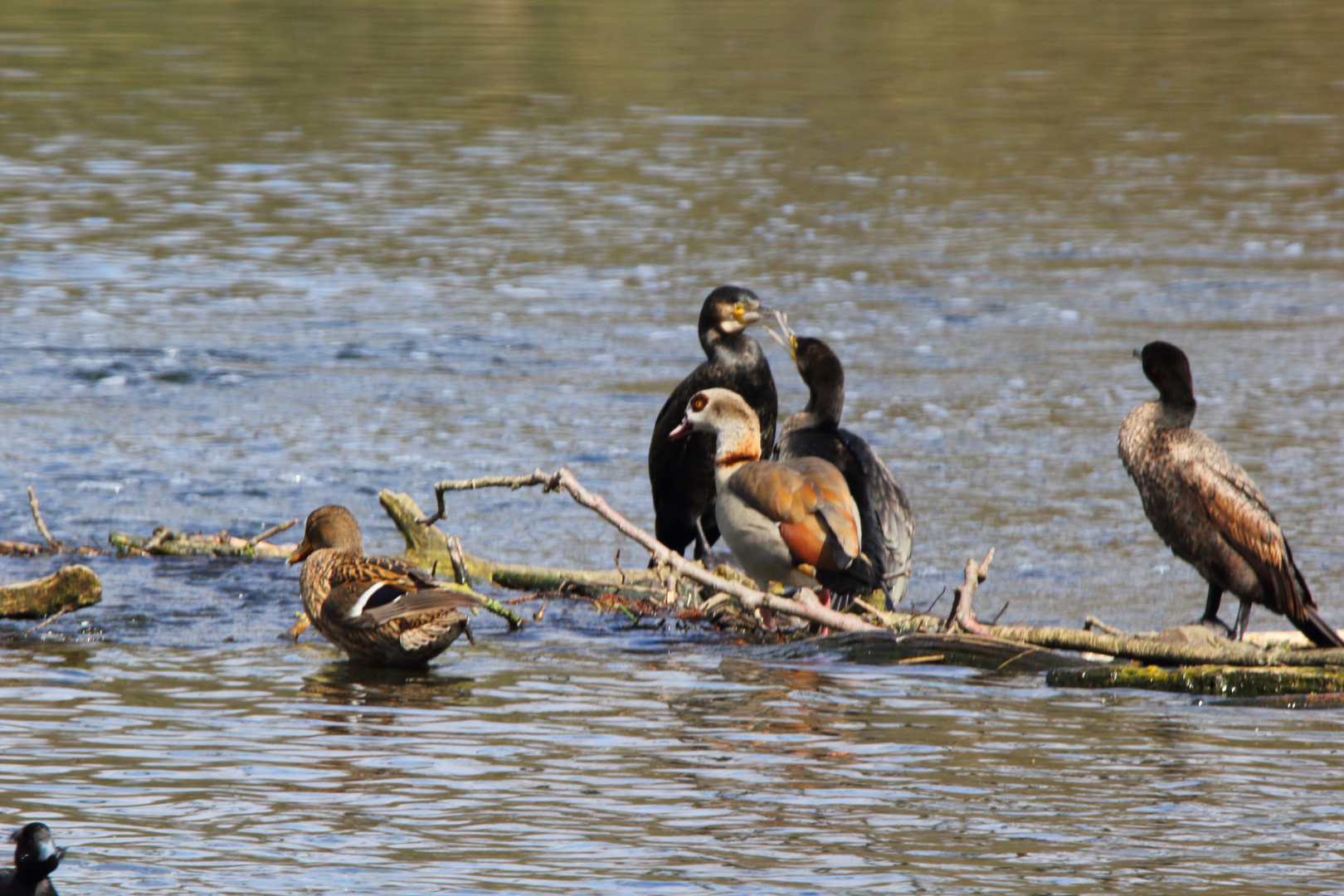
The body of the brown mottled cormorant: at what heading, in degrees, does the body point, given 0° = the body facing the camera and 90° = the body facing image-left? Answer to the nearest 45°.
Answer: approximately 90°

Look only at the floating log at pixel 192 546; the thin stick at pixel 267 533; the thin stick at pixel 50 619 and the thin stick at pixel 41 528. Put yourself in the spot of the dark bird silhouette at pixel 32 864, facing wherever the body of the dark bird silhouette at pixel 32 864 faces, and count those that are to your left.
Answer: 4

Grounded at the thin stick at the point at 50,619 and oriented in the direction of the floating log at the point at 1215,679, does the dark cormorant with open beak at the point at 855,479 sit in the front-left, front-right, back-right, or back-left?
front-left

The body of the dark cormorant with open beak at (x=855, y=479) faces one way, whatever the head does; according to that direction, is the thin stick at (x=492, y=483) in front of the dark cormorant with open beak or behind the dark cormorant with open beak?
in front

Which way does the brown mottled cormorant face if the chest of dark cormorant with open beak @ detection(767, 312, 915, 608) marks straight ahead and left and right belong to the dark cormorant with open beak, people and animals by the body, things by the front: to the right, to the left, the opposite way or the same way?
the same way

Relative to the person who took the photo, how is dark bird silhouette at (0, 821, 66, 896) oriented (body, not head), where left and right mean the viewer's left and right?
facing to the right of the viewer

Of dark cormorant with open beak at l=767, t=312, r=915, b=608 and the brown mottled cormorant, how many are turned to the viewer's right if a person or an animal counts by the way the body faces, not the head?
0

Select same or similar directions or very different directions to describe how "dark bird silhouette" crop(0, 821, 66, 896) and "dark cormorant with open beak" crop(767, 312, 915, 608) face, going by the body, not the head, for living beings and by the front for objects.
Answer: very different directions

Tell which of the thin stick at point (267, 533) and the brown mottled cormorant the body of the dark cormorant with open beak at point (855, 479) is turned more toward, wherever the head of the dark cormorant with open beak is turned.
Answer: the thin stick

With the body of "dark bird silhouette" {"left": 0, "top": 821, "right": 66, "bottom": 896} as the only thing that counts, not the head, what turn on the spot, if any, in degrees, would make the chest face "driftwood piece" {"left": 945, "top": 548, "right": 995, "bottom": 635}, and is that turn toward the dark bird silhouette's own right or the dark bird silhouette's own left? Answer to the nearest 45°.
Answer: approximately 45° to the dark bird silhouette's own left

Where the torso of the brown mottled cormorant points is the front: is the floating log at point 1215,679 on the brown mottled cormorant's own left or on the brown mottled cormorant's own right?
on the brown mottled cormorant's own left

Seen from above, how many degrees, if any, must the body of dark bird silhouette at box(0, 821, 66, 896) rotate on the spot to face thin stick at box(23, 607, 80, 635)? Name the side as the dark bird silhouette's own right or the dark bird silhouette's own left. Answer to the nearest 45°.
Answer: approximately 90° to the dark bird silhouette's own left

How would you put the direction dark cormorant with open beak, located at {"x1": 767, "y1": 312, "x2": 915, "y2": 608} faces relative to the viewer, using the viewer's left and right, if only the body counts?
facing to the left of the viewer

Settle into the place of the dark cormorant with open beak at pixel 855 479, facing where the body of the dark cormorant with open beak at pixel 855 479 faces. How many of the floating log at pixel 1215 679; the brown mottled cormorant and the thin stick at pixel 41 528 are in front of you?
1

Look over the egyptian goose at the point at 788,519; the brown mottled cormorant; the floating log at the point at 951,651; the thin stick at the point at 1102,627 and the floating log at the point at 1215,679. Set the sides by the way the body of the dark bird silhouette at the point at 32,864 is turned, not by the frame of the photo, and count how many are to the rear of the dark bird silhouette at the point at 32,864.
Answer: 0
